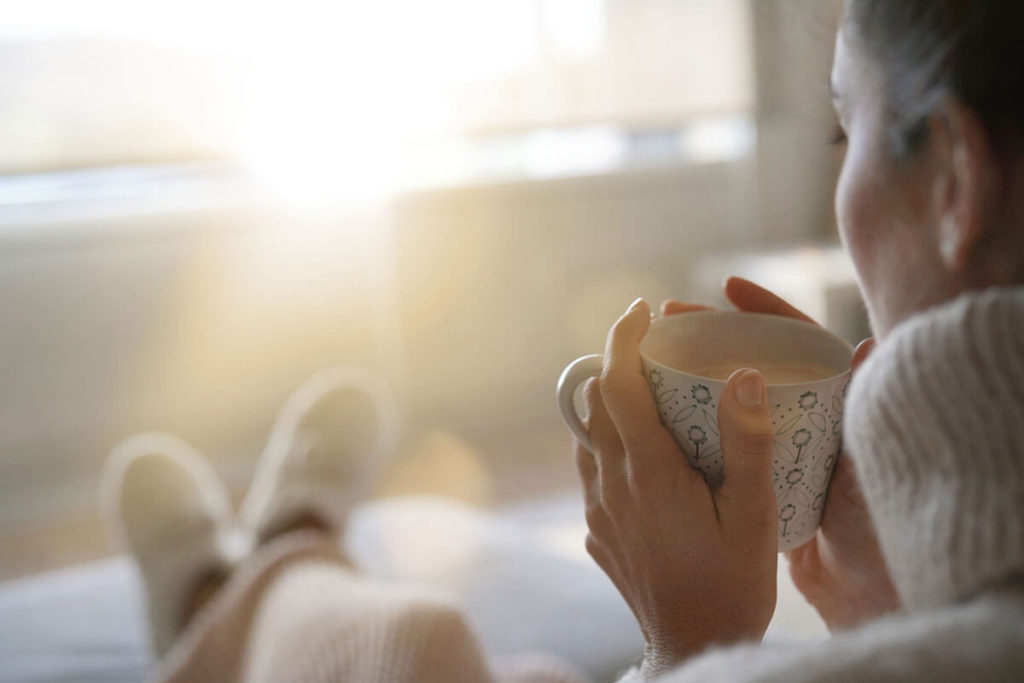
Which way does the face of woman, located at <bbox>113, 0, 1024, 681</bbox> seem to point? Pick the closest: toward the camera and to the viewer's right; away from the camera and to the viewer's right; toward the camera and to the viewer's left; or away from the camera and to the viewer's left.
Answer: away from the camera and to the viewer's left

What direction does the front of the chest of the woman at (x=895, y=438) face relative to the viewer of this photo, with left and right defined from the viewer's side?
facing away from the viewer and to the left of the viewer
